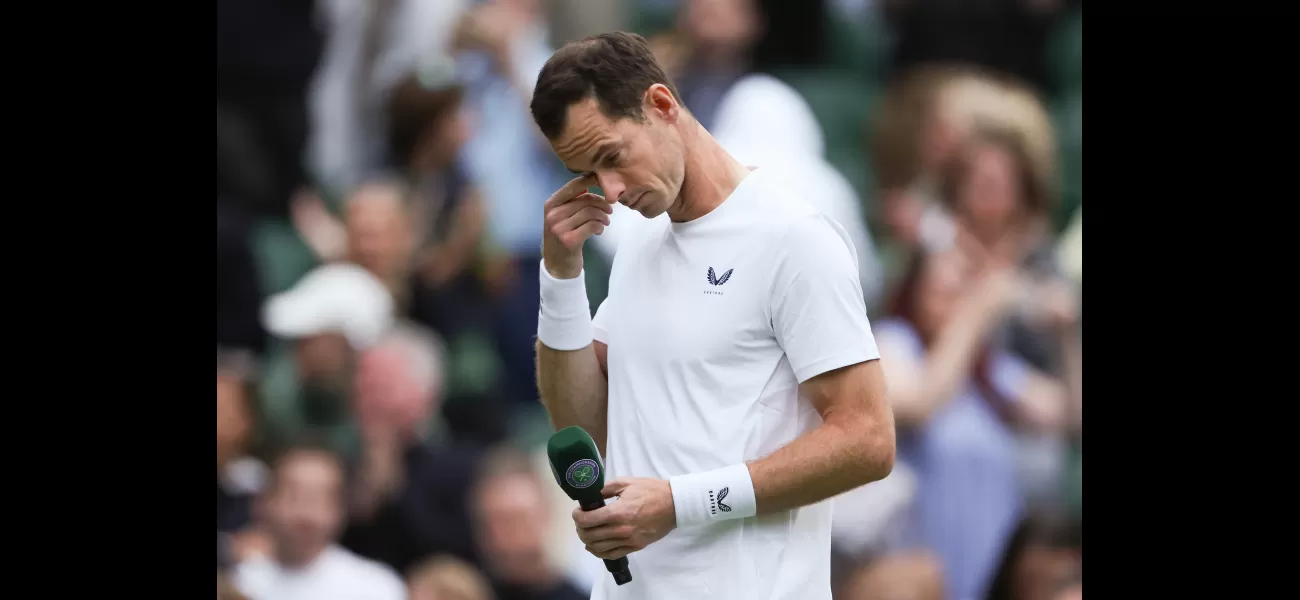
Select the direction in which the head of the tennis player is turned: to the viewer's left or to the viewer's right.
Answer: to the viewer's left

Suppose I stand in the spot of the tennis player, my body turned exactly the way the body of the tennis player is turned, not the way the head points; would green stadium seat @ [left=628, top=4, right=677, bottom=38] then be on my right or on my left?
on my right

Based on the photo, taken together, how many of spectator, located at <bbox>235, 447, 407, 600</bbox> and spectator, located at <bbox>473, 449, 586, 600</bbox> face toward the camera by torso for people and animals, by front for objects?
2

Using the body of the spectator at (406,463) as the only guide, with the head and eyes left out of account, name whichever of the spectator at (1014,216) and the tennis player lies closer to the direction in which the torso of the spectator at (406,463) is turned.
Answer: the tennis player

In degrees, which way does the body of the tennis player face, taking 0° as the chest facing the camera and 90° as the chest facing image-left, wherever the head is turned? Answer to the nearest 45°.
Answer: approximately 45°

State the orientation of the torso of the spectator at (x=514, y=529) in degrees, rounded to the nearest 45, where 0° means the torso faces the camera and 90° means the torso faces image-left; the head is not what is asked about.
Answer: approximately 0°
